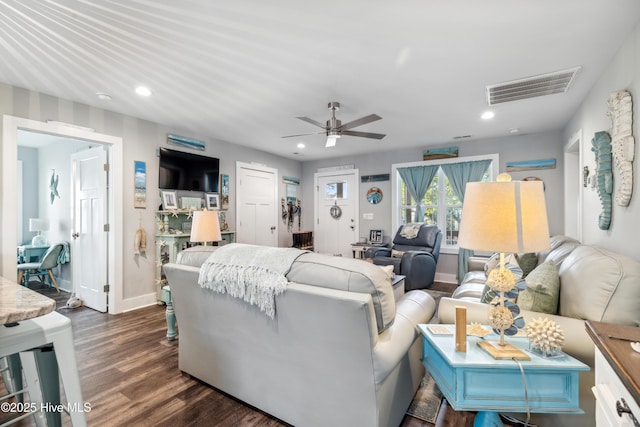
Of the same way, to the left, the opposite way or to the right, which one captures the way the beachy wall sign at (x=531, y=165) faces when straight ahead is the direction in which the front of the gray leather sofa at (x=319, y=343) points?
the opposite way

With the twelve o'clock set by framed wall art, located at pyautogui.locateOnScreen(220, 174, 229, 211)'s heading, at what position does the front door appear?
The front door is roughly at 10 o'clock from the framed wall art.

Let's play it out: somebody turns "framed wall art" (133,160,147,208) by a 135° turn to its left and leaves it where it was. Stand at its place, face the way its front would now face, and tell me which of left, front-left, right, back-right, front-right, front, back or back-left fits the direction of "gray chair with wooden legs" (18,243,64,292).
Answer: front-left

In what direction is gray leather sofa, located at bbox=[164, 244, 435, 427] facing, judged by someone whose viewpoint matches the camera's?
facing away from the viewer and to the right of the viewer

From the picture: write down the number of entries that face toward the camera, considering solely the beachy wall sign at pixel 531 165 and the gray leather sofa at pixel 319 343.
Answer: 1

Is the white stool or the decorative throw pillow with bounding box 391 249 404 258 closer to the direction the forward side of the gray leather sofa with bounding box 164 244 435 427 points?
the decorative throw pillow

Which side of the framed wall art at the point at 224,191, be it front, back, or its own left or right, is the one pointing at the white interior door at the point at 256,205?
left

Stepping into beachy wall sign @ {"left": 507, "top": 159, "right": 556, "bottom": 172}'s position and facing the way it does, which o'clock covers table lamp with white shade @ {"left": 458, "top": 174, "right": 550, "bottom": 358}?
The table lamp with white shade is roughly at 12 o'clock from the beachy wall sign.
